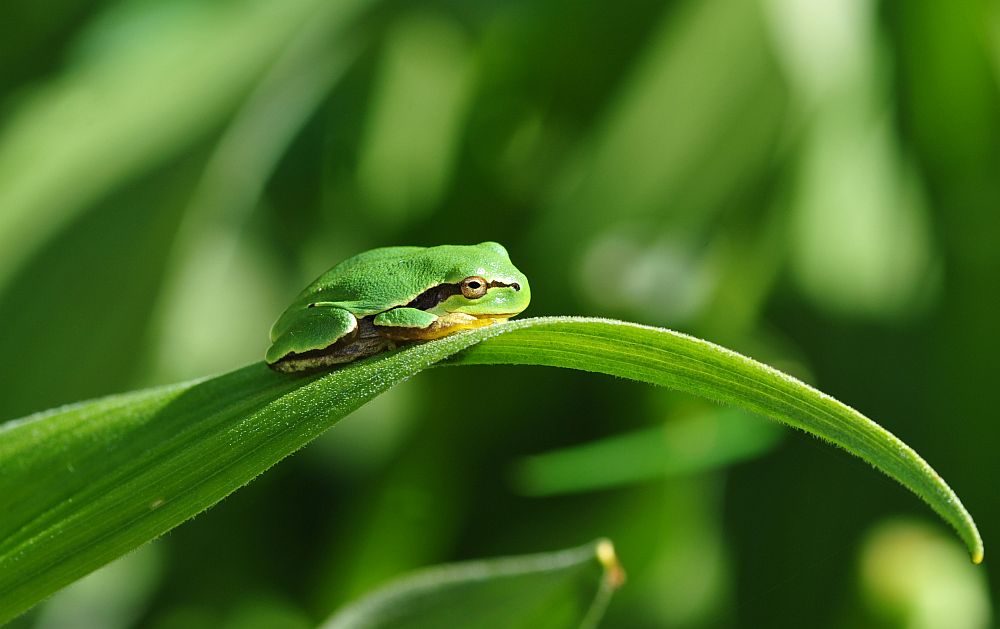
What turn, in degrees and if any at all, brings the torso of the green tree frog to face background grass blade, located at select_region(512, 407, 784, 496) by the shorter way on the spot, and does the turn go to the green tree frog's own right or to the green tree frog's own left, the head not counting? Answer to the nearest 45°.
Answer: approximately 45° to the green tree frog's own left

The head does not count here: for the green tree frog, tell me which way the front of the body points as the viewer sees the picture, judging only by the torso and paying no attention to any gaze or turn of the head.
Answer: to the viewer's right
